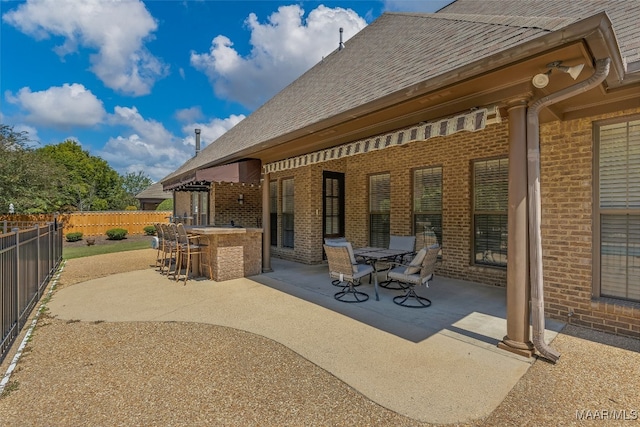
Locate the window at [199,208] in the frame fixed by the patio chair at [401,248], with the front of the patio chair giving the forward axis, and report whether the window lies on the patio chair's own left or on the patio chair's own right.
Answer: on the patio chair's own right

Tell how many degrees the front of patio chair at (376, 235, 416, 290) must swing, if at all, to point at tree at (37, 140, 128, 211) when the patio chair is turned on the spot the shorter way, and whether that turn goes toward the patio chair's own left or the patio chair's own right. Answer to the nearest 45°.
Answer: approximately 90° to the patio chair's own right

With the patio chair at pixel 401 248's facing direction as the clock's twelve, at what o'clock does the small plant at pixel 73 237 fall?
The small plant is roughly at 2 o'clock from the patio chair.

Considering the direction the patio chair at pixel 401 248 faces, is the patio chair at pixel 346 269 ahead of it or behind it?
ahead

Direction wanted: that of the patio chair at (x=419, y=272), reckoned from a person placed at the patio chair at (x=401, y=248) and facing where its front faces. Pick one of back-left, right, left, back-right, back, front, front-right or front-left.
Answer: front-left

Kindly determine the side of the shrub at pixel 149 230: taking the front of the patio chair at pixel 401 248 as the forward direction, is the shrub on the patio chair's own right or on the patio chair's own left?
on the patio chair's own right

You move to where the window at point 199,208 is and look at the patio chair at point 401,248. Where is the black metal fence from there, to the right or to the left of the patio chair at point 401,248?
right

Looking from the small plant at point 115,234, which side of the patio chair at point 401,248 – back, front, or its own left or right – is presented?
right

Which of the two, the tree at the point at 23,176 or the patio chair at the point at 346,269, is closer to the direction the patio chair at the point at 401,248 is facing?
the patio chair

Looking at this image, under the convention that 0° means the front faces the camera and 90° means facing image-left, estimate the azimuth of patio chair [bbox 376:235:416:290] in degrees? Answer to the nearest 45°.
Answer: approximately 45°

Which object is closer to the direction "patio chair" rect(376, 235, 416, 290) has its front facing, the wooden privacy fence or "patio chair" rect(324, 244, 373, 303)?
the patio chair

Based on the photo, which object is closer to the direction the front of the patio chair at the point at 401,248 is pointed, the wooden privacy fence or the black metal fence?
the black metal fence
